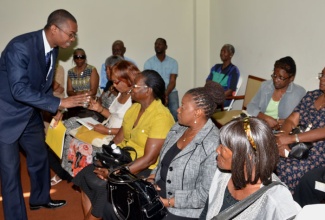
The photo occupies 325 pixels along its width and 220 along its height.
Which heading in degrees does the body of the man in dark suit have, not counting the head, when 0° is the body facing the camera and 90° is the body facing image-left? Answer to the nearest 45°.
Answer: approximately 270°

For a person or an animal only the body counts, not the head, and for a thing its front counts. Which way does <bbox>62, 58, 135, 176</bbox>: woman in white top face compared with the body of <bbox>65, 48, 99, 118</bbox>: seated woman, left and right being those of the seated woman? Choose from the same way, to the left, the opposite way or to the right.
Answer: to the right

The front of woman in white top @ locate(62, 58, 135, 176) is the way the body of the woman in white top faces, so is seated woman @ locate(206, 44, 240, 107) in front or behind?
behind

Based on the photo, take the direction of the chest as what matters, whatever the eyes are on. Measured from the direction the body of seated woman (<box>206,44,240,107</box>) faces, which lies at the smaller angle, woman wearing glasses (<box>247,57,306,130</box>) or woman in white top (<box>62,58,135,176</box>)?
the woman in white top

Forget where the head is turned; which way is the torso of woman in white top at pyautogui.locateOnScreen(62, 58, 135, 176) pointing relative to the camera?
to the viewer's left

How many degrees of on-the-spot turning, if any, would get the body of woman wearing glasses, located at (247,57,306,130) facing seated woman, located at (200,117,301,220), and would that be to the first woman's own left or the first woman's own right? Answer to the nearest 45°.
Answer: approximately 45° to the first woman's own left

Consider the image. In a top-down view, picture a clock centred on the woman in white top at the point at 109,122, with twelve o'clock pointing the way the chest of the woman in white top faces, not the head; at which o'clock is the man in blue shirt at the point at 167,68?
The man in blue shirt is roughly at 4 o'clock from the woman in white top.

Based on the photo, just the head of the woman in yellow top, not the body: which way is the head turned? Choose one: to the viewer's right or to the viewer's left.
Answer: to the viewer's left
